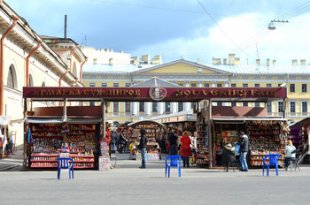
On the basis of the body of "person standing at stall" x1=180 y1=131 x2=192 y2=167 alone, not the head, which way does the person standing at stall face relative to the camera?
away from the camera

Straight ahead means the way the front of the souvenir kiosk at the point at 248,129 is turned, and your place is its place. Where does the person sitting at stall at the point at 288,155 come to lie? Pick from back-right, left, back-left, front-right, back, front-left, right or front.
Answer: front-left

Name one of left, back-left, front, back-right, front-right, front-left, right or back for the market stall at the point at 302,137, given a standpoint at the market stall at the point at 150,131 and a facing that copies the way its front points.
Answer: front-left

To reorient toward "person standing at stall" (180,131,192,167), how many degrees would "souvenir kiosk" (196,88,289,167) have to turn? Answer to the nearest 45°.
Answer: approximately 90° to its right

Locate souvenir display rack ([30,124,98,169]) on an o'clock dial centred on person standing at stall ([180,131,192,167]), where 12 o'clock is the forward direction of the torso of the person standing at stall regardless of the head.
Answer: The souvenir display rack is roughly at 8 o'clock from the person standing at stall.

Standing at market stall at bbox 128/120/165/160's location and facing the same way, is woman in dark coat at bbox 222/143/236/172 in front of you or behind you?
in front

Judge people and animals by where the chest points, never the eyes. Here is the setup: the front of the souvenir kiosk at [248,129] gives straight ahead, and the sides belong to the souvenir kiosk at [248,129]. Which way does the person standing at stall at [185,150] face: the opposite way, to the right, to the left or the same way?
the opposite way

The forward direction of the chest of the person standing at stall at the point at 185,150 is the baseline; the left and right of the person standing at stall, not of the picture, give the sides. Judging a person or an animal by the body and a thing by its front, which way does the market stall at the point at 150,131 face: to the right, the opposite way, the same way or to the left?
the opposite way

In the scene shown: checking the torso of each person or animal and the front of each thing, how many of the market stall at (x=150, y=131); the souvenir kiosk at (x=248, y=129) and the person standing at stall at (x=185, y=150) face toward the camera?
2

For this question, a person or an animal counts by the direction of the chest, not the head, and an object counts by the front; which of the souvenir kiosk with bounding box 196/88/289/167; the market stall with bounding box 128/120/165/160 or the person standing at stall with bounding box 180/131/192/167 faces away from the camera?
the person standing at stall

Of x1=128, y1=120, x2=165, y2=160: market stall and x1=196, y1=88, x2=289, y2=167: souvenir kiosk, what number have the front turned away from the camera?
0

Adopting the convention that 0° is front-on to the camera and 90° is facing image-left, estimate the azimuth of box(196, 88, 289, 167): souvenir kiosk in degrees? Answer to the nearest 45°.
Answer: approximately 0°

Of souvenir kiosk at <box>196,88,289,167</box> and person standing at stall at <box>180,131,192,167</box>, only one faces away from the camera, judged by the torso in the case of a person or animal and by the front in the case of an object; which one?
the person standing at stall

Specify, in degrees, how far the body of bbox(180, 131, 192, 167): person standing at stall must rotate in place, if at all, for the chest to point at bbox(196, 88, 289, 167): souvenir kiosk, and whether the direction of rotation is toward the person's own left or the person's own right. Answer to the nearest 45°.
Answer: approximately 135° to the person's own right

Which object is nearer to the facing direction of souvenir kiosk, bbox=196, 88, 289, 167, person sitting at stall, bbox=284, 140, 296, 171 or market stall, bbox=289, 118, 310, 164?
the person sitting at stall
